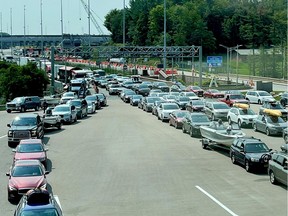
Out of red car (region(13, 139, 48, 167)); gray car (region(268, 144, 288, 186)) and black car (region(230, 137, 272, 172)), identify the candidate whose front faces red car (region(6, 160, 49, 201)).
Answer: red car (region(13, 139, 48, 167))

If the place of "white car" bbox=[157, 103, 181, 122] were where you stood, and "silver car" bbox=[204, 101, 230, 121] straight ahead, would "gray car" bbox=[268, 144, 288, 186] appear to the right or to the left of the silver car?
right

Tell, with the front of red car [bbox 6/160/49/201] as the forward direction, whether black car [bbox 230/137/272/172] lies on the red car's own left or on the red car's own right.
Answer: on the red car's own left

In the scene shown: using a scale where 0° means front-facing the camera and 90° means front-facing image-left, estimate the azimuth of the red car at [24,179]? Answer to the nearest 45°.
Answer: approximately 0°

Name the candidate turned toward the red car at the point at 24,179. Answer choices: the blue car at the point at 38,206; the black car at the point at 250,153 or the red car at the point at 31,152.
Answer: the red car at the point at 31,152

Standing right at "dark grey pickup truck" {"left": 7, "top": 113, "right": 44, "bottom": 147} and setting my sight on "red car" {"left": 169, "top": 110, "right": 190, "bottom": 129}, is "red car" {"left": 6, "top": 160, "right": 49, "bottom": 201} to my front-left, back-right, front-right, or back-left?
back-right

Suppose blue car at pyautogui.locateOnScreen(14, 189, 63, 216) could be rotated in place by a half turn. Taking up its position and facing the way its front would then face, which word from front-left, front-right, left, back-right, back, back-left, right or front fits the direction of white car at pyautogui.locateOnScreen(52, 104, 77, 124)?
front

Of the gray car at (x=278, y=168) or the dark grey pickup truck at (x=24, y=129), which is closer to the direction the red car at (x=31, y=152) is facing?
the gray car
